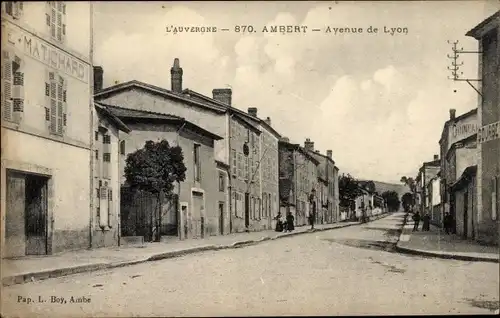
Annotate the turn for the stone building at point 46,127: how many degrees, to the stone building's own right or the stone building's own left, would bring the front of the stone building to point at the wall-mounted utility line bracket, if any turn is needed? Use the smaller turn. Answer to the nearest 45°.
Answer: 0° — it already faces it

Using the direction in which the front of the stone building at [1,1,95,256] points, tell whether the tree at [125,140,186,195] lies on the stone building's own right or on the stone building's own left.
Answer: on the stone building's own left

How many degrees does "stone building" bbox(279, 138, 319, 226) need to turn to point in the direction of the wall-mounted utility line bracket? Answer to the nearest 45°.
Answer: approximately 45° to its right

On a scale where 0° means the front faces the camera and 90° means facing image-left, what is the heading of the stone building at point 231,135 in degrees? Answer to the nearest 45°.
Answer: approximately 315°

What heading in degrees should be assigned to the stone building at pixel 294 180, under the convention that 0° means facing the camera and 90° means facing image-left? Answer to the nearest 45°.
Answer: approximately 315°

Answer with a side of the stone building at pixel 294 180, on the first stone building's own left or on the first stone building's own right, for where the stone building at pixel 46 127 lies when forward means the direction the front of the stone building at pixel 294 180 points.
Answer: on the first stone building's own right

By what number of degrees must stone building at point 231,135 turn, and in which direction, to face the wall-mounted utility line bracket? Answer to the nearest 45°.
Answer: approximately 45° to its right

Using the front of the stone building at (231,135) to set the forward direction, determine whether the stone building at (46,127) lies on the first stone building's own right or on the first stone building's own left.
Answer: on the first stone building's own right
